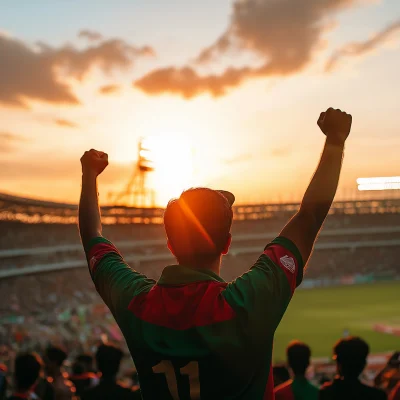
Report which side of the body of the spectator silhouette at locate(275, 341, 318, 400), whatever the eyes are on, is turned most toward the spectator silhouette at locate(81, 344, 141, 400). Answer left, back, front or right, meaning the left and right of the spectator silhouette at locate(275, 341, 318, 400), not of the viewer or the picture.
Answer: left

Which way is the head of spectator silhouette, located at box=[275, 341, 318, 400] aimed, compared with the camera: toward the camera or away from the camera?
away from the camera

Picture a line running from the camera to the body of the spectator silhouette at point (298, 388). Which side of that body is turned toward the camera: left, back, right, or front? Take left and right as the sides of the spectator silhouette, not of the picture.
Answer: back

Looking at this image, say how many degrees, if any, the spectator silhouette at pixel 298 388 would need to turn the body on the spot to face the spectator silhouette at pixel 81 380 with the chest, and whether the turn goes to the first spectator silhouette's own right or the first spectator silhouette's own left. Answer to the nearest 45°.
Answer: approximately 45° to the first spectator silhouette's own left

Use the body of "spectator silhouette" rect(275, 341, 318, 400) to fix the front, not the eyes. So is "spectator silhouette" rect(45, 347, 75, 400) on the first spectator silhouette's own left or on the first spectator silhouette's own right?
on the first spectator silhouette's own left

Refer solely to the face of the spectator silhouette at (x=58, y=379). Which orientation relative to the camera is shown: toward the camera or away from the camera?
away from the camera

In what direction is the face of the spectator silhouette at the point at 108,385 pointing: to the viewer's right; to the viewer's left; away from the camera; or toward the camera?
away from the camera

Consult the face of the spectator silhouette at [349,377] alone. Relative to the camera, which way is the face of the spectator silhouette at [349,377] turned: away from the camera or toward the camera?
away from the camera

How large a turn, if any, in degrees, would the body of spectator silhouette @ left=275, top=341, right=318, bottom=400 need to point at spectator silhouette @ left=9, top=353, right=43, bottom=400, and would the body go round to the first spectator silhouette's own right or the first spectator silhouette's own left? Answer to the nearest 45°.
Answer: approximately 90° to the first spectator silhouette's own left
